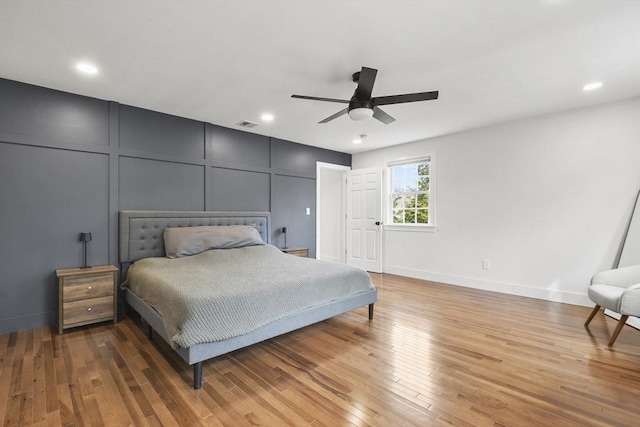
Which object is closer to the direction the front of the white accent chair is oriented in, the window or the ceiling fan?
the ceiling fan

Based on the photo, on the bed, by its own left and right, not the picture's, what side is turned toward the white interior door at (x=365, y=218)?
left

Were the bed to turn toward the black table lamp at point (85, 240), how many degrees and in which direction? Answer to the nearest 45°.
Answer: approximately 180°

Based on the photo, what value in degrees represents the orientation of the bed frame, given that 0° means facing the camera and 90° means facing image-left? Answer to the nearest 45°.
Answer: approximately 315°

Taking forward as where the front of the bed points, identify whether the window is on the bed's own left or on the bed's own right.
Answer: on the bed's own left

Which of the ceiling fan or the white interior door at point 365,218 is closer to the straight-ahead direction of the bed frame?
the ceiling fan

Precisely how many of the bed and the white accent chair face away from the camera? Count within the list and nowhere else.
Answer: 0

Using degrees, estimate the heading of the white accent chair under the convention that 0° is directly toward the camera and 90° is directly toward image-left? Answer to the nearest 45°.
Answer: approximately 45°
